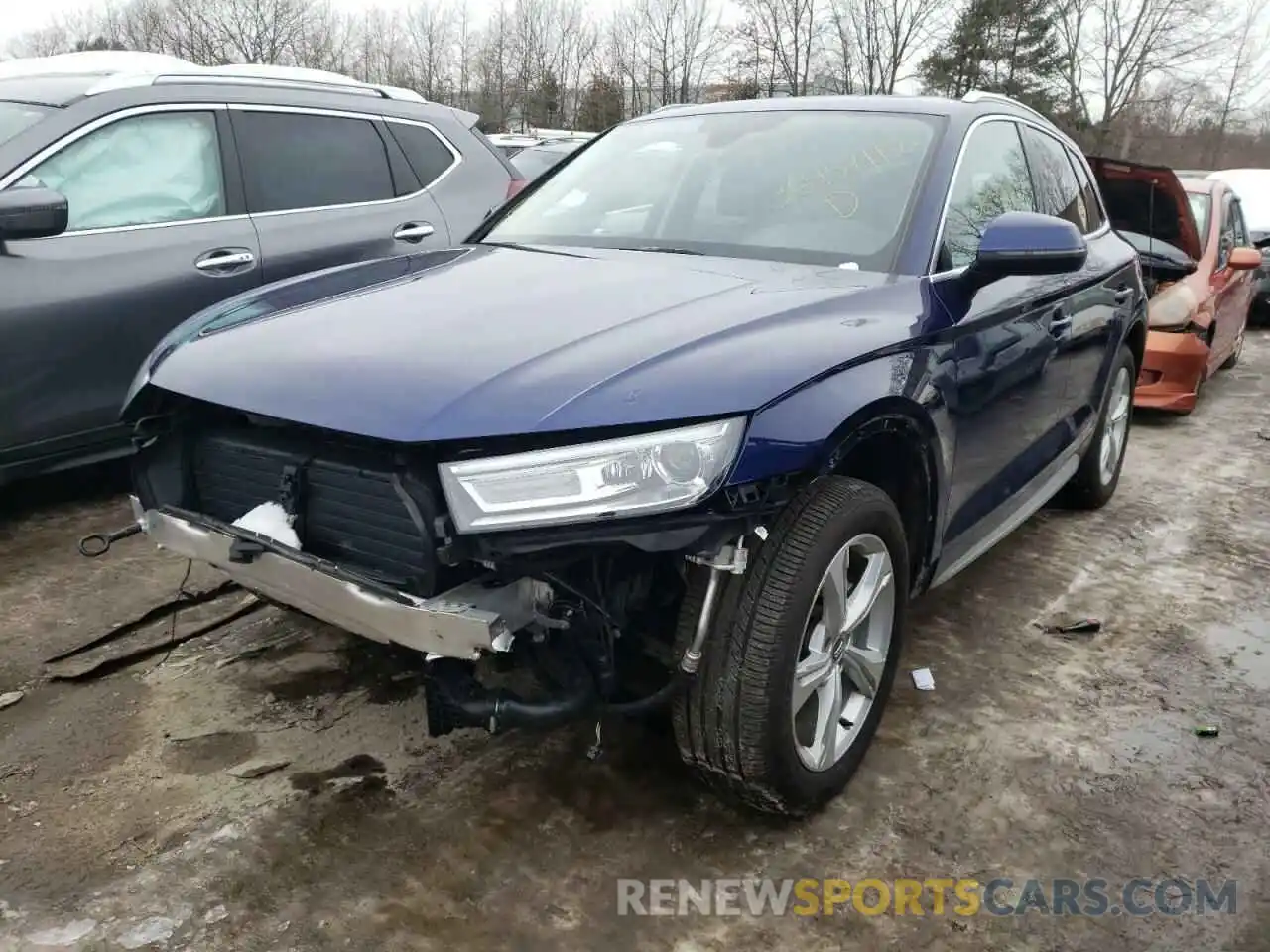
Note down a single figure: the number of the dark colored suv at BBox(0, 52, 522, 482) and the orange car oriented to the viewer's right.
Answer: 0

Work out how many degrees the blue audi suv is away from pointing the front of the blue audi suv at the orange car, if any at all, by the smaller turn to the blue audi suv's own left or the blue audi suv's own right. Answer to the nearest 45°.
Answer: approximately 180°

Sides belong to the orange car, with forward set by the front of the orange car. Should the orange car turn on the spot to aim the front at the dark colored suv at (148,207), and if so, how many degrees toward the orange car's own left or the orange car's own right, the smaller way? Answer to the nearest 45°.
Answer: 0° — it already faces it

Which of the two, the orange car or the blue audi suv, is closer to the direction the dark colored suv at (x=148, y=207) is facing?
the blue audi suv

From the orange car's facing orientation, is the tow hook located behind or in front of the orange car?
in front

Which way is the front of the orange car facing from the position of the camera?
facing the viewer and to the left of the viewer

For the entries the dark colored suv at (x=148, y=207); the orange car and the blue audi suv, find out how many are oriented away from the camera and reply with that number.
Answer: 0

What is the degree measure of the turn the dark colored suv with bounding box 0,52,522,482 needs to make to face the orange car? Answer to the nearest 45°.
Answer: approximately 135° to its left

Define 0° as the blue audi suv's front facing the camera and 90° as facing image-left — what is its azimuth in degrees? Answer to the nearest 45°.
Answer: approximately 45°

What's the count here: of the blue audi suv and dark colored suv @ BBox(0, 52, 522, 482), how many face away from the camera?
0

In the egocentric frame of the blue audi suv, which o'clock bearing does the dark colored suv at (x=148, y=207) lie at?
The dark colored suv is roughly at 3 o'clock from the blue audi suv.

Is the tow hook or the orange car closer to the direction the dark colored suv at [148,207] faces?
the tow hook
